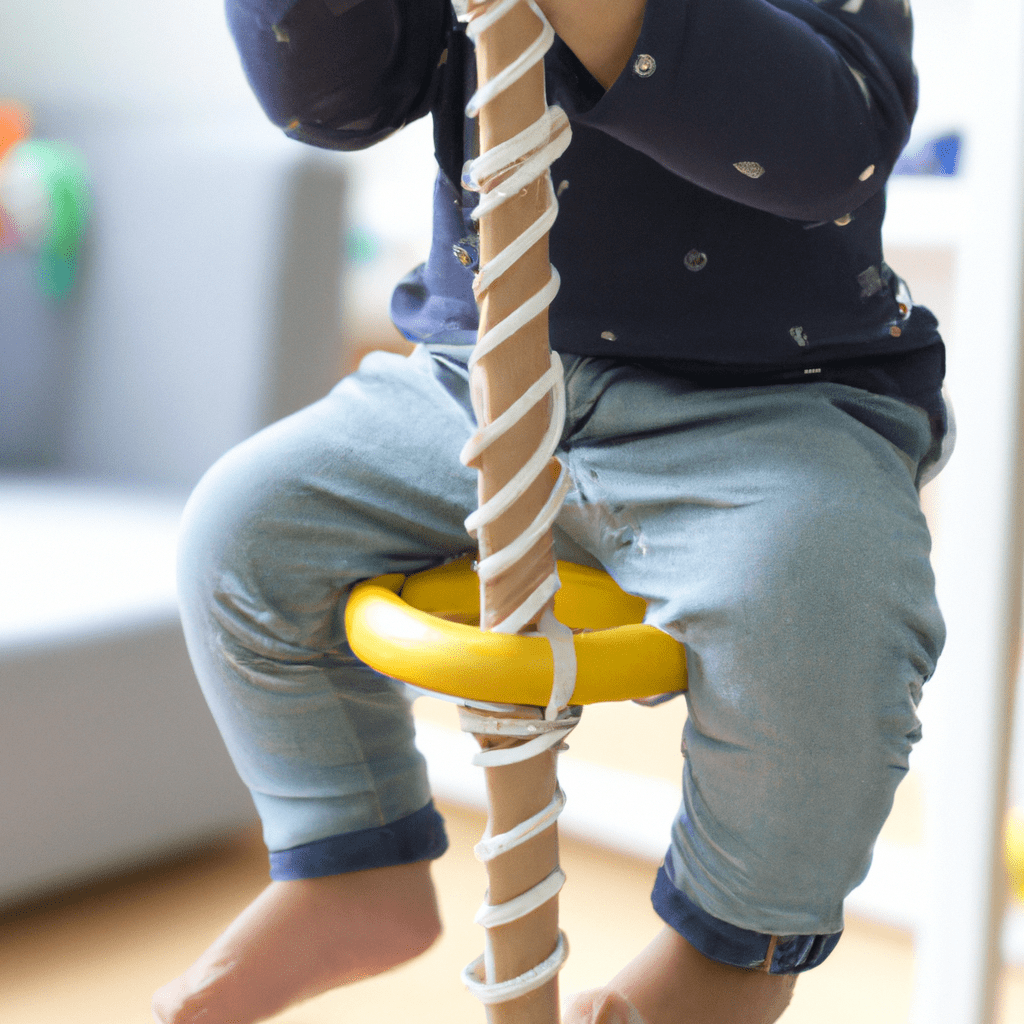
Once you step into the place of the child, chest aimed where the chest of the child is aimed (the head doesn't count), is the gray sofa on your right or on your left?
on your right

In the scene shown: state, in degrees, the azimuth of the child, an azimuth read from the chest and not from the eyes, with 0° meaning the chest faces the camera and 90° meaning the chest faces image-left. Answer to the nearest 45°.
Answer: approximately 45°

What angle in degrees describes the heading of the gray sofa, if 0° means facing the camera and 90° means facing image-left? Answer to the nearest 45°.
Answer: approximately 315°

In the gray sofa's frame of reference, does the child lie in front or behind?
in front

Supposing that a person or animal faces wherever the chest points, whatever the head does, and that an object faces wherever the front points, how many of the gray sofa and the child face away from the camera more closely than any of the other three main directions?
0

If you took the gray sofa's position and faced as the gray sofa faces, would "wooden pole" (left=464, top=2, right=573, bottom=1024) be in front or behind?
in front
